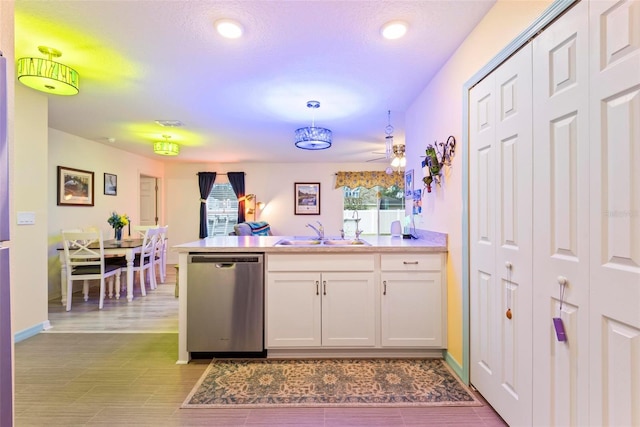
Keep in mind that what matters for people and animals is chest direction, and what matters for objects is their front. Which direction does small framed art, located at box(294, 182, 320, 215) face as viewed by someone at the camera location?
facing the viewer

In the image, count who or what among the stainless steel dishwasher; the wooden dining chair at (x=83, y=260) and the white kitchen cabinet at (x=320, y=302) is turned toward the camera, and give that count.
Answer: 2

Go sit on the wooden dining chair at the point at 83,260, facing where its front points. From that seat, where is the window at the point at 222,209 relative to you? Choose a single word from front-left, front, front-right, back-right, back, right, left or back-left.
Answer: front

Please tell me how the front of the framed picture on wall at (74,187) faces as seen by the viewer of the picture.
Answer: facing the viewer and to the right of the viewer

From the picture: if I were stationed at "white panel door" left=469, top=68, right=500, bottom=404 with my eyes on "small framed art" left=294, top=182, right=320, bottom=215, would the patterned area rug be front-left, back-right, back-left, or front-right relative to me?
front-left

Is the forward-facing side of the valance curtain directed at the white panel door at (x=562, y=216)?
yes

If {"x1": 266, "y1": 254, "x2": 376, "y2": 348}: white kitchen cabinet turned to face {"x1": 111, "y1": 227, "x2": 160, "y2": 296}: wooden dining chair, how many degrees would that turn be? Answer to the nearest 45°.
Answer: approximately 135° to its right

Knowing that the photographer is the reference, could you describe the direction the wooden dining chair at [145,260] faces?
facing away from the viewer and to the left of the viewer

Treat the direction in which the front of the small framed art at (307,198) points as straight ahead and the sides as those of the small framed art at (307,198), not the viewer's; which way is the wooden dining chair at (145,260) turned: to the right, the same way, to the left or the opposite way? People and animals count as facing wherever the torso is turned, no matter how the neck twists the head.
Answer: to the right

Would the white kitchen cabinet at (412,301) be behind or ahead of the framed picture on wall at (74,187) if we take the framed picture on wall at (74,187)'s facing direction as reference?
ahead

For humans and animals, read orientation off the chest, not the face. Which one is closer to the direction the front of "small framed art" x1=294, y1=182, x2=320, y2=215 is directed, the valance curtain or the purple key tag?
the purple key tag

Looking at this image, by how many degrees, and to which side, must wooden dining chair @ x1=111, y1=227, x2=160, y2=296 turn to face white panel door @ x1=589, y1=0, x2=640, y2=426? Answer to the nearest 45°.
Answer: approximately 135° to its left

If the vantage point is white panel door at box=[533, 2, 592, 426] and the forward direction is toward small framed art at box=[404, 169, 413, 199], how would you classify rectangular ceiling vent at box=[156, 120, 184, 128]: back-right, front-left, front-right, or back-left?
front-left

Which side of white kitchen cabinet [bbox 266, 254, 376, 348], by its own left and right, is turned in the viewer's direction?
front
